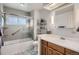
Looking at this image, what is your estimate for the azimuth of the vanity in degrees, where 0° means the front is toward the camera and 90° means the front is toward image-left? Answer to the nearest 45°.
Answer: approximately 45°
